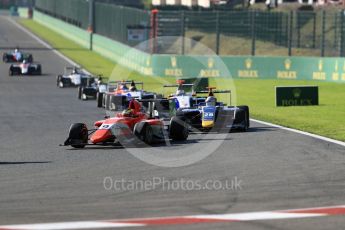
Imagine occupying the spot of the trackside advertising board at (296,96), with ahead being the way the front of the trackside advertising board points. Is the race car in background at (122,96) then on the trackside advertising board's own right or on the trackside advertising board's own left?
on the trackside advertising board's own right

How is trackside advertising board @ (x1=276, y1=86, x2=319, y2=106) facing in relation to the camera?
toward the camera

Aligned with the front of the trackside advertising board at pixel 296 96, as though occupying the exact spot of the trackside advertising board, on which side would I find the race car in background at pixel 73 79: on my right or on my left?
on my right

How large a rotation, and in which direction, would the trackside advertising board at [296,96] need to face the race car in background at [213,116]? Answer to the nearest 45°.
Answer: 0° — it already faces it

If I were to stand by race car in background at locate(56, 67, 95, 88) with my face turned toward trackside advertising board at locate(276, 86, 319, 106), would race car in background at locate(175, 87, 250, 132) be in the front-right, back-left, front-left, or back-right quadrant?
front-right

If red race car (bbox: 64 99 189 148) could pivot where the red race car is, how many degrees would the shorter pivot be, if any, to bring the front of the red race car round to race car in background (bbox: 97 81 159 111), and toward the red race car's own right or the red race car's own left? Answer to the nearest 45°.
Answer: approximately 135° to the red race car's own right

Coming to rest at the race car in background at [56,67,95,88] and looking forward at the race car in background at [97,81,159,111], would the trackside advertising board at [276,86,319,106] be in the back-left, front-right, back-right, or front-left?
front-left

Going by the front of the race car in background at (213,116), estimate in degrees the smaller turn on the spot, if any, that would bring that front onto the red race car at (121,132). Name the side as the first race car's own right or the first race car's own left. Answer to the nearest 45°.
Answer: approximately 45° to the first race car's own right

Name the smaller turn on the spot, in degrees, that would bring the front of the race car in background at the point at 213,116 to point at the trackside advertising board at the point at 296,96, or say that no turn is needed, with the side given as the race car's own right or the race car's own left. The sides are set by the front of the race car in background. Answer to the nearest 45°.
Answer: approximately 180°

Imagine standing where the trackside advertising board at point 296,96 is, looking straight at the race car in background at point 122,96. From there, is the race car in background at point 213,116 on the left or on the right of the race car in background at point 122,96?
left

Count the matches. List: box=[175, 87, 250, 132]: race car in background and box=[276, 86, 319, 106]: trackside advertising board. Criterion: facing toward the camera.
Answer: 2

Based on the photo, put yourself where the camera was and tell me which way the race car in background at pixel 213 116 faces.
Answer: facing the viewer

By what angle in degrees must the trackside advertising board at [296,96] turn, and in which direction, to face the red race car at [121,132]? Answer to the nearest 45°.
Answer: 0° — it already faces it
